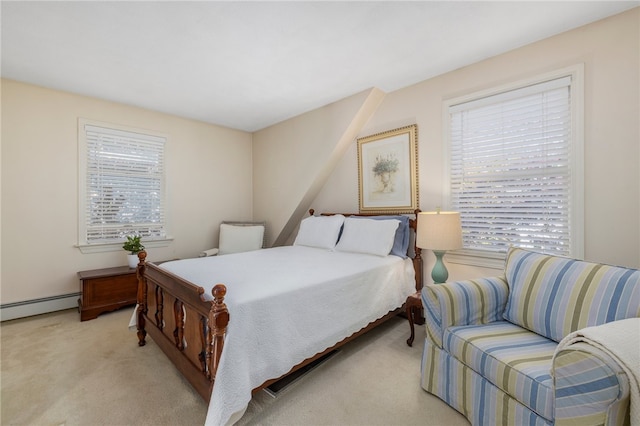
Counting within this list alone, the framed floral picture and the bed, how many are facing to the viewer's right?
0

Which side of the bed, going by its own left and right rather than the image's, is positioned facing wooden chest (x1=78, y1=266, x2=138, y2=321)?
right

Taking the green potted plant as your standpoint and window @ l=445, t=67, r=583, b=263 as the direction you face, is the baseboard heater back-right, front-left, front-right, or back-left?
back-right

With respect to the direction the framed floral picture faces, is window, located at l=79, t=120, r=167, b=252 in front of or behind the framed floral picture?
in front

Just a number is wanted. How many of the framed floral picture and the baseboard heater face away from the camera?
0

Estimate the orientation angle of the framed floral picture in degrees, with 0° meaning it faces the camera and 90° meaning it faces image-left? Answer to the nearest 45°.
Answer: approximately 45°

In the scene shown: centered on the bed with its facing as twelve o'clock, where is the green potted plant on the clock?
The green potted plant is roughly at 3 o'clock from the bed.

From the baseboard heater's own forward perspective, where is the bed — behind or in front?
in front

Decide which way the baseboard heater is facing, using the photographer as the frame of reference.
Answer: facing the viewer and to the right of the viewer

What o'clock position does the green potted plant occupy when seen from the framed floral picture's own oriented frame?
The green potted plant is roughly at 1 o'clock from the framed floral picture.

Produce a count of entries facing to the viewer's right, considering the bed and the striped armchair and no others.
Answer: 0

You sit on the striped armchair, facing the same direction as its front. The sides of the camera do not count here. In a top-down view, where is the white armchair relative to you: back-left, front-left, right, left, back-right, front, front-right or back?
front-right

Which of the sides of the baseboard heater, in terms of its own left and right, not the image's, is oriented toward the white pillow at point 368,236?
front
